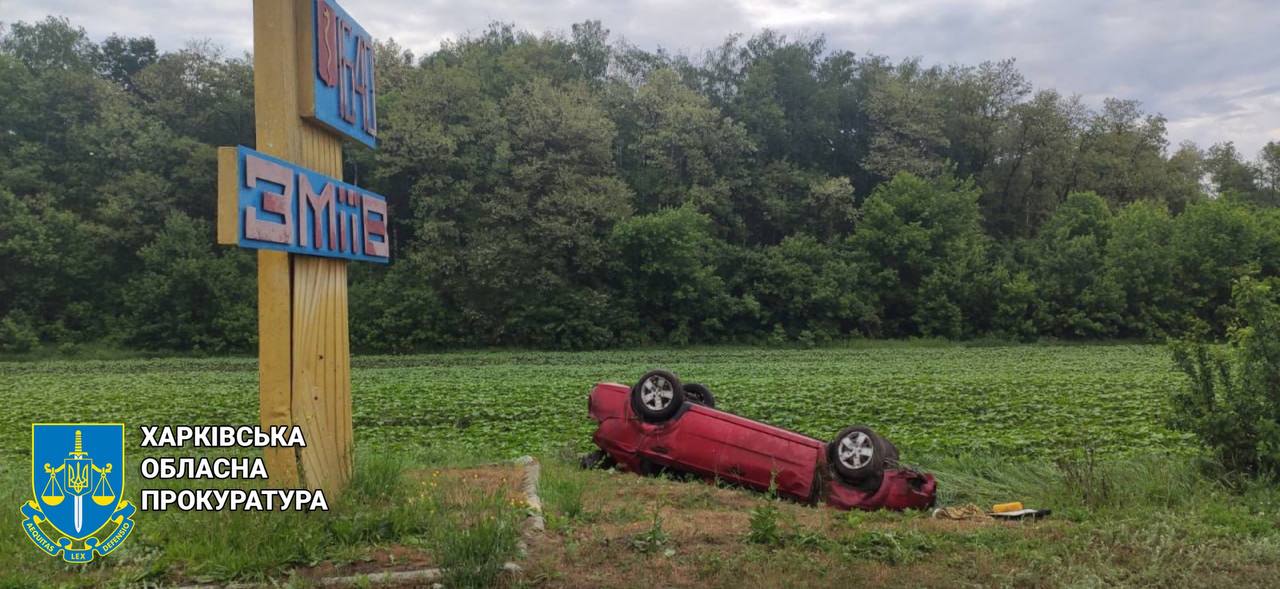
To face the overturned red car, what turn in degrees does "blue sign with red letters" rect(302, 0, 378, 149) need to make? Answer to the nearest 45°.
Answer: approximately 45° to its left

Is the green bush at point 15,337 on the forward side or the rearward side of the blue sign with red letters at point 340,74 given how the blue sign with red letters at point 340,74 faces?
on the rearward side

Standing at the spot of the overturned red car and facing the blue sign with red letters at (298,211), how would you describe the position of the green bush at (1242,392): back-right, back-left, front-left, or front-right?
back-left

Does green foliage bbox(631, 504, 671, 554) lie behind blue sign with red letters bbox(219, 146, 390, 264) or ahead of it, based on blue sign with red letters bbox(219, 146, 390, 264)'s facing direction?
ahead

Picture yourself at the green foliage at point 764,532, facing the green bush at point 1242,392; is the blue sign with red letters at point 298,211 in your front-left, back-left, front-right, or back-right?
back-left

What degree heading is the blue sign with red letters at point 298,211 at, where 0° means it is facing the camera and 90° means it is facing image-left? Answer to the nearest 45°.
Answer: approximately 315°

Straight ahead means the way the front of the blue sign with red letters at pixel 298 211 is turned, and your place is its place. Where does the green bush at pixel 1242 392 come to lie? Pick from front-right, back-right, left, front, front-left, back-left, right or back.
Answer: front-left

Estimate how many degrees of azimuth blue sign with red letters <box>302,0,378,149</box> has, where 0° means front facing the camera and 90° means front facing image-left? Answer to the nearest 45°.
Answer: approximately 315°

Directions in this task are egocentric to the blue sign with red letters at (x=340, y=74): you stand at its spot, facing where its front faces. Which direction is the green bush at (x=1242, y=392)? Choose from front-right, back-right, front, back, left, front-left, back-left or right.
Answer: front-left

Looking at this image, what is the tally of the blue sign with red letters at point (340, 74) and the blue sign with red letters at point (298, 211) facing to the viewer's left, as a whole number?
0
